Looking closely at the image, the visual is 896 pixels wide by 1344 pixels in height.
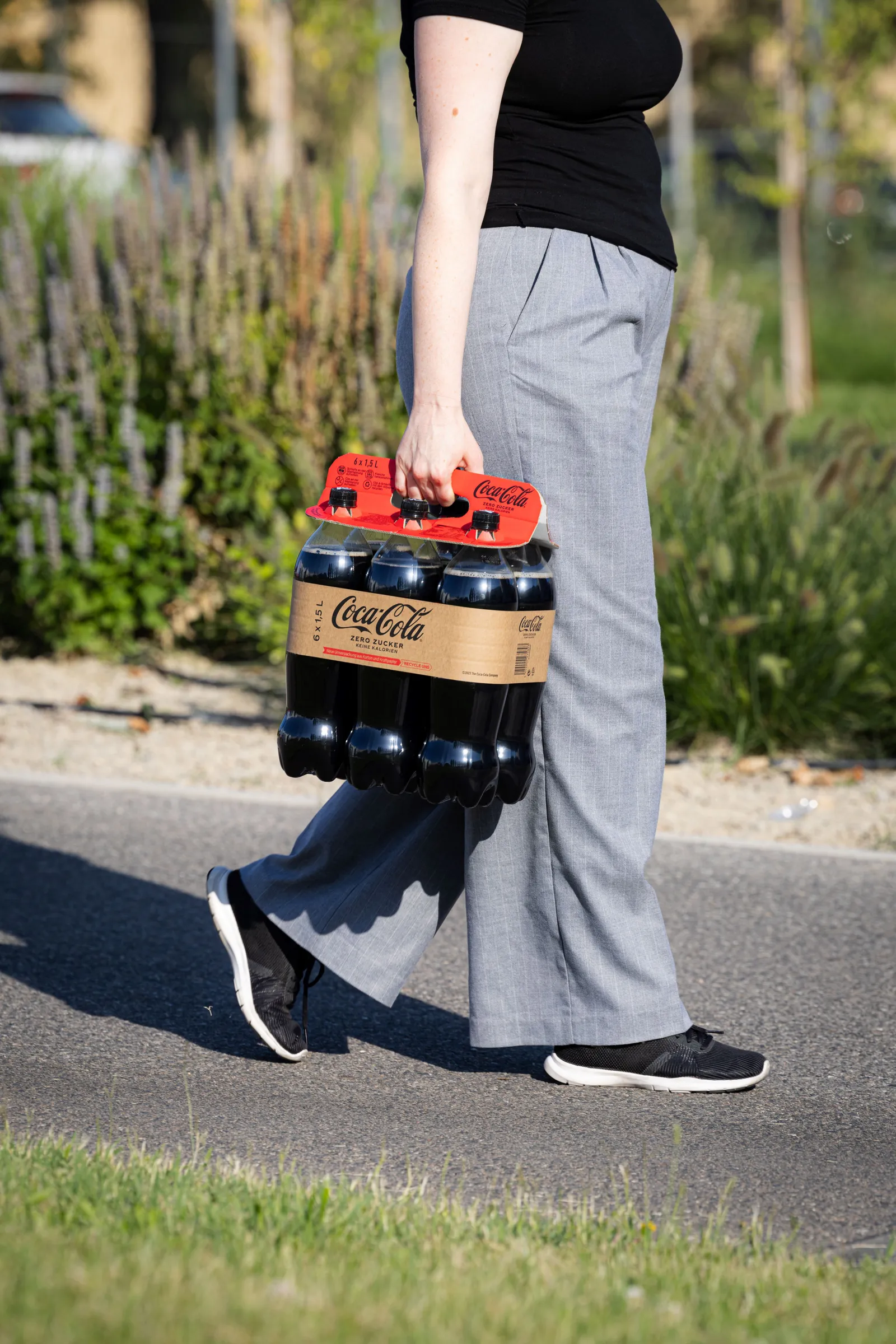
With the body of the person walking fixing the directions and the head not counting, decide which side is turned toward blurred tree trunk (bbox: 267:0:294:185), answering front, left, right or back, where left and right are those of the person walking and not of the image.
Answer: left

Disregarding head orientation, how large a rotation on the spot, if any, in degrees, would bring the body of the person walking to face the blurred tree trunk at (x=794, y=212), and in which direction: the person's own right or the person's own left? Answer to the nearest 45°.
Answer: approximately 90° to the person's own left

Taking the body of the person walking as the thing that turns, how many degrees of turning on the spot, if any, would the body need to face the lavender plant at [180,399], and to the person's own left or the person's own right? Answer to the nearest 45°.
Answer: approximately 90° to the person's own left

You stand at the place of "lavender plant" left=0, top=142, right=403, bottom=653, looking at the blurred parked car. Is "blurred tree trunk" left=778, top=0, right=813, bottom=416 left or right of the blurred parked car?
right
